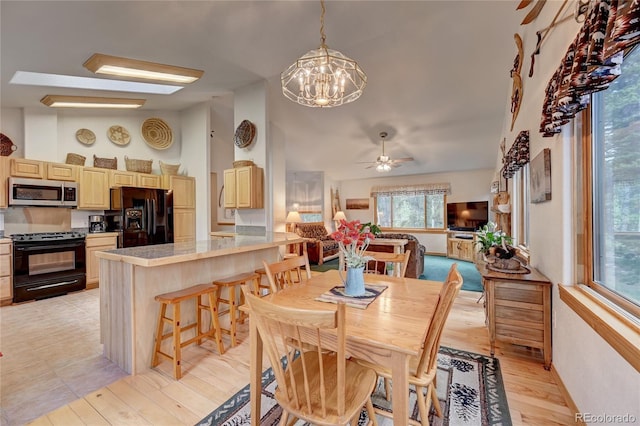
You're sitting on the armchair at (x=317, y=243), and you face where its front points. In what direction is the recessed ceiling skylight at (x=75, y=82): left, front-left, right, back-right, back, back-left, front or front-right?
right

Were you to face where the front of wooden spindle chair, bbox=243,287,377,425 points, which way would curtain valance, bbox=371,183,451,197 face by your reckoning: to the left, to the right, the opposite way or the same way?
the opposite way

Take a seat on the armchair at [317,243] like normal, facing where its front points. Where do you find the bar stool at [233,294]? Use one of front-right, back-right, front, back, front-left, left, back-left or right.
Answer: front-right

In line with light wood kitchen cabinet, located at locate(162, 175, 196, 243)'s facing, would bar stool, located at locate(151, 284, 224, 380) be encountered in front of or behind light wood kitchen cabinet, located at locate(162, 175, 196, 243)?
in front

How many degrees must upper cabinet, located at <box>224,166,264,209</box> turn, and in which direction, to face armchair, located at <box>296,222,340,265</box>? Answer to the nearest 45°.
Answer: approximately 180°

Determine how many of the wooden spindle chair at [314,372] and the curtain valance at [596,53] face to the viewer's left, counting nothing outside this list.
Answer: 1

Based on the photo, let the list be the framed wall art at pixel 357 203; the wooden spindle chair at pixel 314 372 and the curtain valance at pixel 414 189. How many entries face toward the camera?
2

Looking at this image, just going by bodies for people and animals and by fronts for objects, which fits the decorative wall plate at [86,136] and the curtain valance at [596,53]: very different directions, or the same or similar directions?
very different directions

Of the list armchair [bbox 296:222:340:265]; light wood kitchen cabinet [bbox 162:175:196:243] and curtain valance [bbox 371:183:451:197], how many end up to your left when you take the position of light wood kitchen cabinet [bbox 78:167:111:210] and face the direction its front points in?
3

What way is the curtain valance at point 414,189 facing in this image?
toward the camera

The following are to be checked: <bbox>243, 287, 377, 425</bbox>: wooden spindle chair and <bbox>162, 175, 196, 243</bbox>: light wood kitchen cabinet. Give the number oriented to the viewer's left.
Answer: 0

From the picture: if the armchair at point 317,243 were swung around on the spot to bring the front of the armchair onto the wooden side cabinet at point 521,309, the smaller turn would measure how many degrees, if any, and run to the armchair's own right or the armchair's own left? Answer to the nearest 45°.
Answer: approximately 45° to the armchair's own right

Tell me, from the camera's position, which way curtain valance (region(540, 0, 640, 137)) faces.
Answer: facing to the left of the viewer

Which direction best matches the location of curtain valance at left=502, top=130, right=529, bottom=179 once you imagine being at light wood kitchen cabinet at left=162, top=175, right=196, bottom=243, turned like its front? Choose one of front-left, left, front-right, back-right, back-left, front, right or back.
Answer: front-left

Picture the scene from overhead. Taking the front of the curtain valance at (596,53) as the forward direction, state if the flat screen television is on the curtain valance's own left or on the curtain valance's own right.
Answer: on the curtain valance's own right

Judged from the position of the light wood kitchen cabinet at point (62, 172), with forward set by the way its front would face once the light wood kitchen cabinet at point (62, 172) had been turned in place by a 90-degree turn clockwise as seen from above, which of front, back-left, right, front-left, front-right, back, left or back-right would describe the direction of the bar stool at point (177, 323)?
left

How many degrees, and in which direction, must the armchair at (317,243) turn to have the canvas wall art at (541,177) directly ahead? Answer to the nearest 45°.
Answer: approximately 45° to its right

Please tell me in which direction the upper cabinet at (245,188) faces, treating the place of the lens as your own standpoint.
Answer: facing the viewer and to the left of the viewer

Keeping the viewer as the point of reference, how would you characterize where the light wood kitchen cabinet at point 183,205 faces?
facing the viewer
